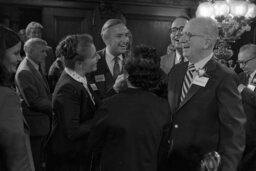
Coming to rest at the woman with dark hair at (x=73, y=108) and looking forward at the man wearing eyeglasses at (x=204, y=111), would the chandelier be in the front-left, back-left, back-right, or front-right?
front-left

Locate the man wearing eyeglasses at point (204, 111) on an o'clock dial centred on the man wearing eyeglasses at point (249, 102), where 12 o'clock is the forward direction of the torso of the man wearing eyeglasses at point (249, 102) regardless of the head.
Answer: the man wearing eyeglasses at point (204, 111) is roughly at 11 o'clock from the man wearing eyeglasses at point (249, 102).

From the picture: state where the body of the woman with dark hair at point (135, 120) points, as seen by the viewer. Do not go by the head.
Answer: away from the camera

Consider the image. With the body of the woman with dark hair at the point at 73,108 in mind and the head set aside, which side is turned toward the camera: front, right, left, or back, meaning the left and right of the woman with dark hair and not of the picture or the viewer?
right

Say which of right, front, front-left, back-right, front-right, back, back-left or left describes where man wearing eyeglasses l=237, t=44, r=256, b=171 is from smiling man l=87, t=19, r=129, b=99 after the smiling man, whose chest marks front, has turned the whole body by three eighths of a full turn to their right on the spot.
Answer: back

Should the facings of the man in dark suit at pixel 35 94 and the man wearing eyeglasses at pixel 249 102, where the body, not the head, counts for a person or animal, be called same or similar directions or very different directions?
very different directions

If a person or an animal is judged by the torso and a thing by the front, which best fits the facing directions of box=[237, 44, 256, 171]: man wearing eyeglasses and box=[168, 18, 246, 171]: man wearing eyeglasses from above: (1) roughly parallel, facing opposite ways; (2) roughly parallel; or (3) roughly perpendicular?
roughly parallel

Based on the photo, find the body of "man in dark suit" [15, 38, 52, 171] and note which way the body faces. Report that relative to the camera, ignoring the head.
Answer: to the viewer's right

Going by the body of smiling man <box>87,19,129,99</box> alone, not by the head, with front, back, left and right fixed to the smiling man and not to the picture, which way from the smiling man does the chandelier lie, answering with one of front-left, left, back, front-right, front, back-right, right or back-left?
left

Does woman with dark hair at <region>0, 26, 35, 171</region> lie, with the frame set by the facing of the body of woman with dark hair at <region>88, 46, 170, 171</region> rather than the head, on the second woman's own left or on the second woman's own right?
on the second woman's own left

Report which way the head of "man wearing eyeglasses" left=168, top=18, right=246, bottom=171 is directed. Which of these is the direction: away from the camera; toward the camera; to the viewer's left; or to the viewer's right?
to the viewer's left

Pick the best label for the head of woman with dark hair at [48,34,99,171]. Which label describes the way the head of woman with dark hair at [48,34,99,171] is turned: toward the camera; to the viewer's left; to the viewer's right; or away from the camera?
to the viewer's right

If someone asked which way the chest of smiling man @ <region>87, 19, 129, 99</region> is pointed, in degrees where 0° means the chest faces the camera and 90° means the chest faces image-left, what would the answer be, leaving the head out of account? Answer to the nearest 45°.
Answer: approximately 315°

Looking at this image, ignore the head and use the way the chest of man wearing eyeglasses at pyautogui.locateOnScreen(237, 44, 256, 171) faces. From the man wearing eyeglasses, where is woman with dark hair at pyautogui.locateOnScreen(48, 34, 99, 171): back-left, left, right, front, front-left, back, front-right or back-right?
front

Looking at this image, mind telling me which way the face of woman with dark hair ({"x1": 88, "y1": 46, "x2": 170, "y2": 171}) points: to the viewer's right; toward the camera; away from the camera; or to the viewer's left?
away from the camera
